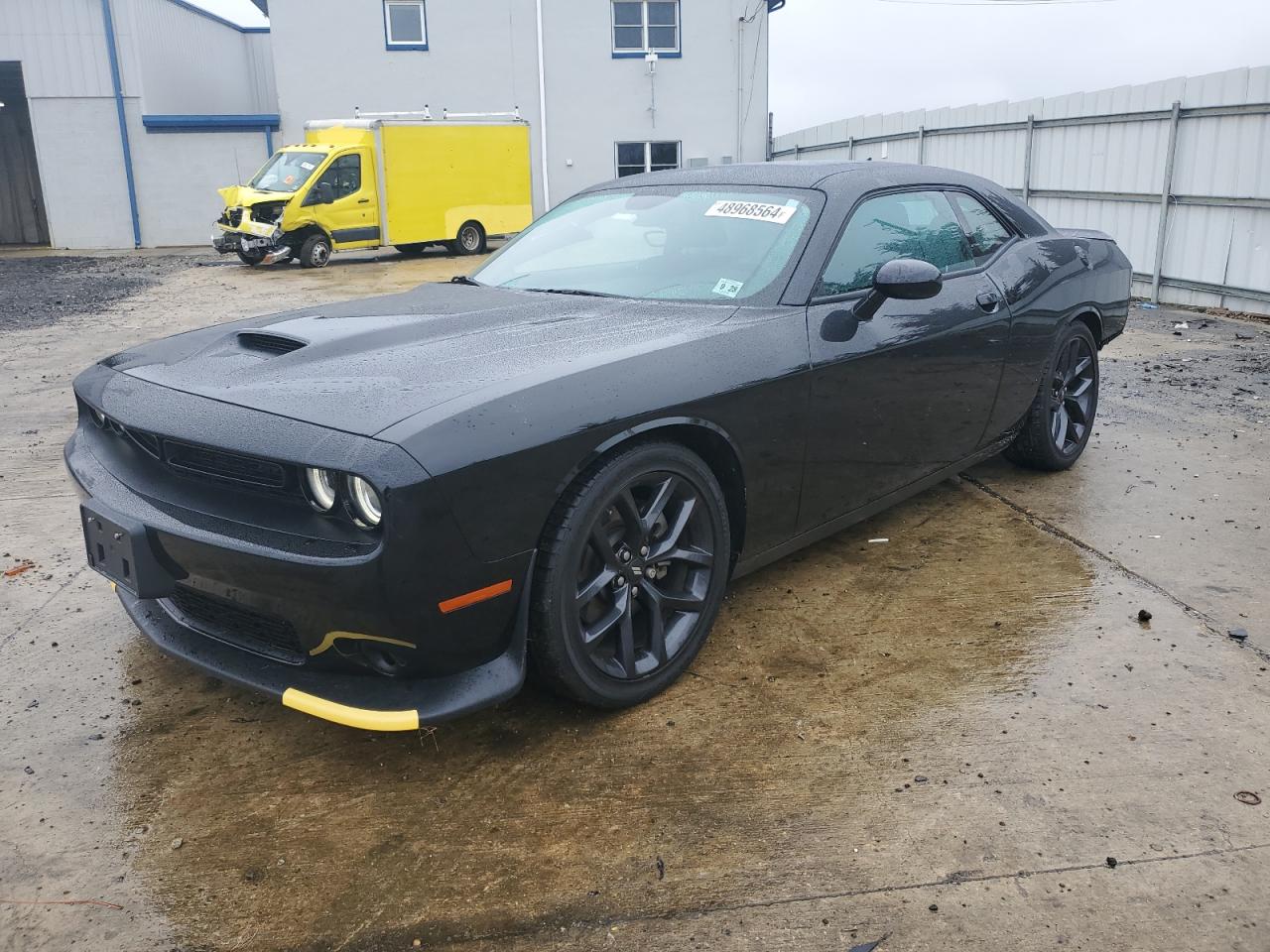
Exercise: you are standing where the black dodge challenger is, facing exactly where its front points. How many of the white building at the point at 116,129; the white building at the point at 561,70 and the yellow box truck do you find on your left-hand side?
0

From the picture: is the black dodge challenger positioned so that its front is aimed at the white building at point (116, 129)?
no

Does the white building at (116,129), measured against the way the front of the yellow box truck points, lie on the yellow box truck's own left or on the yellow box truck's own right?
on the yellow box truck's own right

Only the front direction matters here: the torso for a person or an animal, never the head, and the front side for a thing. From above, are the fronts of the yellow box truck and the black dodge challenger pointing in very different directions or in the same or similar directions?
same or similar directions

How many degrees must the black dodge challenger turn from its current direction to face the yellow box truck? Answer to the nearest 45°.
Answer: approximately 135° to its right

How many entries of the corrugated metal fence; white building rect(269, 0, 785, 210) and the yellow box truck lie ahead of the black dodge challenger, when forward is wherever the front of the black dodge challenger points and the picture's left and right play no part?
0

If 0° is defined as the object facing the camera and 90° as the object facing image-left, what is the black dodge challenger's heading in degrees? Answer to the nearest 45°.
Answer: approximately 45°

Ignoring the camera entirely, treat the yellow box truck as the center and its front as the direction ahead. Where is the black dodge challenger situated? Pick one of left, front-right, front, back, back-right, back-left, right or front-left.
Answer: front-left

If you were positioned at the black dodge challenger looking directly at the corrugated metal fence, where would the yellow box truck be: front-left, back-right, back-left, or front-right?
front-left

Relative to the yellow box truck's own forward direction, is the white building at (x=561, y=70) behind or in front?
behind

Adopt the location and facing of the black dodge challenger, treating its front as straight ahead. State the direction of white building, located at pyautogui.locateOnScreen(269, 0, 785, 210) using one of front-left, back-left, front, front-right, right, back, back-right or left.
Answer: back-right

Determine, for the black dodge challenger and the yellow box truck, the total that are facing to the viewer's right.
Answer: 0

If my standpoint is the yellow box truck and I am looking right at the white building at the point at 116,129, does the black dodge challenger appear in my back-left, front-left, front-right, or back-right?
back-left
